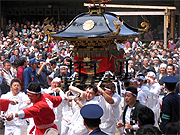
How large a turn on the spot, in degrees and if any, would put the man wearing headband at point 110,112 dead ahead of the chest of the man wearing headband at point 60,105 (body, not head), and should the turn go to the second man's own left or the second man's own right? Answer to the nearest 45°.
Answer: approximately 45° to the second man's own left

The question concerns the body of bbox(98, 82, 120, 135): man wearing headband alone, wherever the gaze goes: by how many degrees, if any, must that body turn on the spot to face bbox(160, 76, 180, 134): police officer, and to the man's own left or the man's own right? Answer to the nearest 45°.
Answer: approximately 90° to the man's own left

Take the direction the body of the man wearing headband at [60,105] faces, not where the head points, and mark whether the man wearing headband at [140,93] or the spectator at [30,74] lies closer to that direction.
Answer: the man wearing headband

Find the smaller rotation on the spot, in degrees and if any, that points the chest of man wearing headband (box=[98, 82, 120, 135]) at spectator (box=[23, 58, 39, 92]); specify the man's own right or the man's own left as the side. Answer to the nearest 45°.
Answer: approximately 90° to the man's own right
